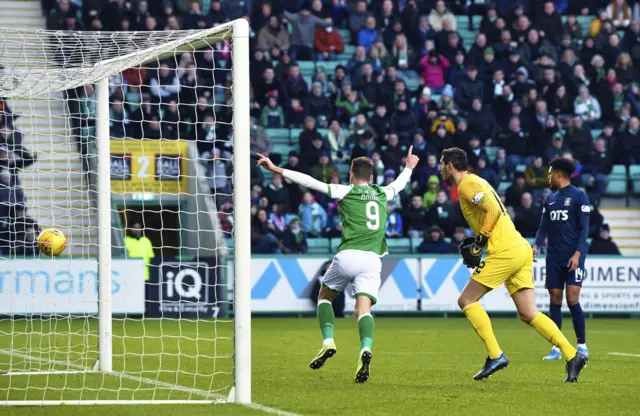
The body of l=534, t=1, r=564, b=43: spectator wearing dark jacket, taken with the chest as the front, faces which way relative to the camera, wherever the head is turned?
toward the camera

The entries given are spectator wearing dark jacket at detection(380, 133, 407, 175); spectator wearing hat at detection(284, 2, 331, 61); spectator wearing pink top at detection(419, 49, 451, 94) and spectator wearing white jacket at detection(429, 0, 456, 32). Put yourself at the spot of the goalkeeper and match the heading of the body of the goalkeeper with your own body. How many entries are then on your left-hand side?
0

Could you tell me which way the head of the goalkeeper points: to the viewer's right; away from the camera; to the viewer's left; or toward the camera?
to the viewer's left

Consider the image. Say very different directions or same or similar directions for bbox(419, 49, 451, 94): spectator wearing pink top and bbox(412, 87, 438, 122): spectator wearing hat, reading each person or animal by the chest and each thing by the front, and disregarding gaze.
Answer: same or similar directions

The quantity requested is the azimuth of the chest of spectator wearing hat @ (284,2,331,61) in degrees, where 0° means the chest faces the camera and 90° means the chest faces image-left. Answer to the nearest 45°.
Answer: approximately 0°

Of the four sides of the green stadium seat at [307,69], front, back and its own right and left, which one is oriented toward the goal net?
front

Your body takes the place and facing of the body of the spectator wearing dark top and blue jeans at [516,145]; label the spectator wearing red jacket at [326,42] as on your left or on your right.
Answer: on your right

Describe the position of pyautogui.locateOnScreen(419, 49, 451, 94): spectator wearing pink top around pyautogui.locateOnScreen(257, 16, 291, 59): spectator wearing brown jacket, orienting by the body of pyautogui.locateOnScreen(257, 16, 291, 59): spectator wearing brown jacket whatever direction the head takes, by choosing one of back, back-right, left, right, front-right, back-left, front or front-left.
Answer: left

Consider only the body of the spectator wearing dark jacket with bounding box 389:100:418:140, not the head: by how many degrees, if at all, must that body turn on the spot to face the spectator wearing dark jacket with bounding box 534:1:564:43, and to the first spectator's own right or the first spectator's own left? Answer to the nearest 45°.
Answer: approximately 135° to the first spectator's own left

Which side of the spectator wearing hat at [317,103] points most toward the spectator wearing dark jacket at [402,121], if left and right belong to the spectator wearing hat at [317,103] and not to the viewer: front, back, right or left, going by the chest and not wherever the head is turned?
left

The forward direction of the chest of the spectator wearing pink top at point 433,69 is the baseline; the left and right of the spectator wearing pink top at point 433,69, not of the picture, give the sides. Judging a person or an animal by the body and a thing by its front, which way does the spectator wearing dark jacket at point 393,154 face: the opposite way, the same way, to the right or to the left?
the same way

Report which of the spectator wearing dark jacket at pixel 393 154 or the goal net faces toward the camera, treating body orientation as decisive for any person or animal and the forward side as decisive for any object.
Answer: the spectator wearing dark jacket

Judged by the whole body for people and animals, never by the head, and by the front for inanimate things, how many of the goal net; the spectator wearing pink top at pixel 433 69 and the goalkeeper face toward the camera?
1

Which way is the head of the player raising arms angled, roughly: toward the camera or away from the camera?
away from the camera

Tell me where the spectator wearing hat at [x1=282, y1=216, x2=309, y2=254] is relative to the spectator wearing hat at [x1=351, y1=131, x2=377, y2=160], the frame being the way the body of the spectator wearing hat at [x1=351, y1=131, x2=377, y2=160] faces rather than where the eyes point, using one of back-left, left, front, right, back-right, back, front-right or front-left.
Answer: front-right

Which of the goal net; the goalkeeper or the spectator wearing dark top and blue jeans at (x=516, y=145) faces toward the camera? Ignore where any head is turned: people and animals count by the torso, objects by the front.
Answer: the spectator wearing dark top and blue jeans

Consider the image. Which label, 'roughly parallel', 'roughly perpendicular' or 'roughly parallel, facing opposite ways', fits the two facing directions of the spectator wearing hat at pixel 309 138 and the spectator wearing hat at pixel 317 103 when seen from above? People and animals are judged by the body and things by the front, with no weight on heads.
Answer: roughly parallel

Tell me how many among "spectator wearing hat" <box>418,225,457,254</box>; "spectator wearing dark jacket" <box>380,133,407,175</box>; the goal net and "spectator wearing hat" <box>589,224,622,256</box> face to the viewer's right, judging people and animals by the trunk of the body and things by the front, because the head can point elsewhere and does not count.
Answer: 1

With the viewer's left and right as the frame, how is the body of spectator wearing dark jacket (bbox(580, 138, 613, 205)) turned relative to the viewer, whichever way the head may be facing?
facing the viewer and to the left of the viewer
